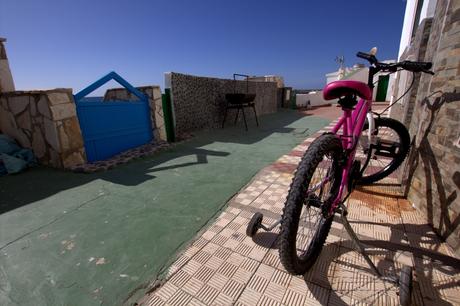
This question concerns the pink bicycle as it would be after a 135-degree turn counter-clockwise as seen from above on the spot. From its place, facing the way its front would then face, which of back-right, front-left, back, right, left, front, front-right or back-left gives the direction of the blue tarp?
front

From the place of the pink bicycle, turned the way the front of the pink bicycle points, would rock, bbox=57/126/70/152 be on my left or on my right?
on my left

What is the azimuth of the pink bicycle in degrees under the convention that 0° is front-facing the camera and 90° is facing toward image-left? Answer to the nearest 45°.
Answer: approximately 225°

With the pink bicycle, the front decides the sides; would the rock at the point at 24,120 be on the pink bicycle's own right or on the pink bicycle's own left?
on the pink bicycle's own left

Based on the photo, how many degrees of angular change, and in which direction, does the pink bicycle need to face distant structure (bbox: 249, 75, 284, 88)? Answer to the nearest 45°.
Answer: approximately 45° to its left

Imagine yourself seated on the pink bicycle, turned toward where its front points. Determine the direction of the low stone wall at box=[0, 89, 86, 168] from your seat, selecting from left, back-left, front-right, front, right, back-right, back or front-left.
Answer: back-left

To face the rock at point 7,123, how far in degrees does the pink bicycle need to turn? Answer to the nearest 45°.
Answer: approximately 135° to its left

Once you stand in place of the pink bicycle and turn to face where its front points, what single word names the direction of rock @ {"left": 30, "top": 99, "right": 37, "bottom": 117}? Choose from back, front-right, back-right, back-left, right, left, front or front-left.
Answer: back-left

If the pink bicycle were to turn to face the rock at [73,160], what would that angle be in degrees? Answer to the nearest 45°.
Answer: approximately 135° to its left

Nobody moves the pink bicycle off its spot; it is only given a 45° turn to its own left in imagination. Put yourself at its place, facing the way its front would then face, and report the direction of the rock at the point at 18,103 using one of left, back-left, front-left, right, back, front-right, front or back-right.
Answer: left
